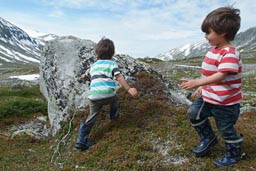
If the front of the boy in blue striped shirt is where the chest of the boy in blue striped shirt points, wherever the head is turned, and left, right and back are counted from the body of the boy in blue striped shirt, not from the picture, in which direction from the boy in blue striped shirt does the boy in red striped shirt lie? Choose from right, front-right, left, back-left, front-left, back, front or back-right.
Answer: back-right

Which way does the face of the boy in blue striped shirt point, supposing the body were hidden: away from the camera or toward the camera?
away from the camera

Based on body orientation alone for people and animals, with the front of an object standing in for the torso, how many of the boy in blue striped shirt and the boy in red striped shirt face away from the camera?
1

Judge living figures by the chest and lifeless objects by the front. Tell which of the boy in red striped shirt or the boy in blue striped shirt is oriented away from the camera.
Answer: the boy in blue striped shirt

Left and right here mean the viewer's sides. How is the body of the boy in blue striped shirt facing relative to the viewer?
facing away from the viewer

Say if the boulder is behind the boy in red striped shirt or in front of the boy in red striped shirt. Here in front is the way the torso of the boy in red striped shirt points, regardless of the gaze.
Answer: in front

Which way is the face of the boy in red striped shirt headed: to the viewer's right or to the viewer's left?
to the viewer's left

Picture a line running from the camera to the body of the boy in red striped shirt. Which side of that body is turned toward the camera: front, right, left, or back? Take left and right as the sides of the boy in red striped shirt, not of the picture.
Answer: left

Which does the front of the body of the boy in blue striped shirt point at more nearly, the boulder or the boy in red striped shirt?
the boulder

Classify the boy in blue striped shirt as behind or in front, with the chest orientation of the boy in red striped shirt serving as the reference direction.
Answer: in front
